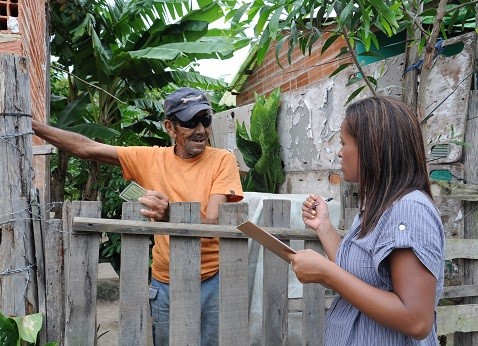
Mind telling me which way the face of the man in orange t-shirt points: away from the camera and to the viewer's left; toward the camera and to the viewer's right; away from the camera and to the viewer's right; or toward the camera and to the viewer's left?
toward the camera and to the viewer's right

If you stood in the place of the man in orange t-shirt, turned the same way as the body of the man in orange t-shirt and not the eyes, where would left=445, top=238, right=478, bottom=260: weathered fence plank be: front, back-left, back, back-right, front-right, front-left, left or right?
left

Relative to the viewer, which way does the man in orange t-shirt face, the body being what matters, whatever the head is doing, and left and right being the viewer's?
facing the viewer

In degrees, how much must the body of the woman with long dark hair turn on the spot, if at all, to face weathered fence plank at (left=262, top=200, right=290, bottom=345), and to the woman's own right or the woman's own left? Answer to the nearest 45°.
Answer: approximately 45° to the woman's own right

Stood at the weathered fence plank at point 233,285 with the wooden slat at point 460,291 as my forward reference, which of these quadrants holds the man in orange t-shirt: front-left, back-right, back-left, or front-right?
back-left

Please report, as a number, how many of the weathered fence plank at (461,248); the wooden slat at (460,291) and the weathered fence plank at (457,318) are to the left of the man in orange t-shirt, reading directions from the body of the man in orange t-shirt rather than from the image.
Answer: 3

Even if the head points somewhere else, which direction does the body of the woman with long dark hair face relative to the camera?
to the viewer's left

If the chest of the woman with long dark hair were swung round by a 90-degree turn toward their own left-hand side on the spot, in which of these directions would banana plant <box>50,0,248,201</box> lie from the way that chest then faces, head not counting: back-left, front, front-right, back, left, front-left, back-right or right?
back-right

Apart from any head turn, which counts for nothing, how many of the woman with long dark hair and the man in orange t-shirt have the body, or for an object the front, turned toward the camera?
1

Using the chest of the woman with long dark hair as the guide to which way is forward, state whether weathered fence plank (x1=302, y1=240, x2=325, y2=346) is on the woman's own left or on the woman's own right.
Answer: on the woman's own right

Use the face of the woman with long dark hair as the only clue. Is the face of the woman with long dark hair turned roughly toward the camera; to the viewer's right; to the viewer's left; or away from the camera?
to the viewer's left
